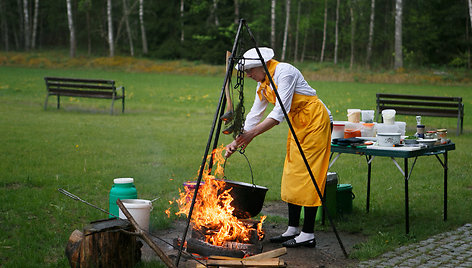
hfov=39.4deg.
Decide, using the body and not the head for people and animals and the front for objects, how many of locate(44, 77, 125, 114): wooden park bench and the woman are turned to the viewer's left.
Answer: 1

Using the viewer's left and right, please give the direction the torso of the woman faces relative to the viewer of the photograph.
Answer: facing to the left of the viewer

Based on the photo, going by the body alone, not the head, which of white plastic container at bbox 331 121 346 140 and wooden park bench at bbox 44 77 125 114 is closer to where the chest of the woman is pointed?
the wooden park bench

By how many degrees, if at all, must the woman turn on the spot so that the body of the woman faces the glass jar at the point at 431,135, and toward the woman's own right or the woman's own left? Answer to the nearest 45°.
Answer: approximately 135° to the woman's own right

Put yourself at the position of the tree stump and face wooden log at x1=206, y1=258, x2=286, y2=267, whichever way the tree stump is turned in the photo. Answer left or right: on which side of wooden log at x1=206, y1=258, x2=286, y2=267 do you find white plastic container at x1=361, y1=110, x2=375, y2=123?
left
